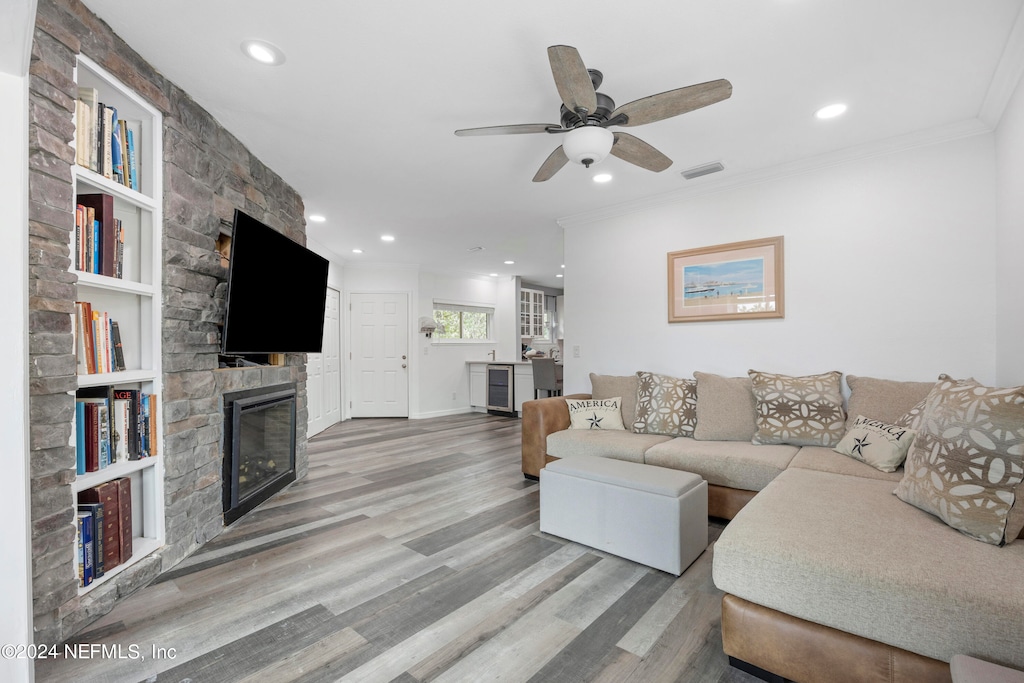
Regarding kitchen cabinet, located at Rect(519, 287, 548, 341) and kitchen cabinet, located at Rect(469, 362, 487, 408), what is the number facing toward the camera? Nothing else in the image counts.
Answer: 2

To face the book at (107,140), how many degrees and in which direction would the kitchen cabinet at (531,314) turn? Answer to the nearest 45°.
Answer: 0° — it already faces it

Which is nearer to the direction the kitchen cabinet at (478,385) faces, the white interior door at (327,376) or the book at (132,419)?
the book

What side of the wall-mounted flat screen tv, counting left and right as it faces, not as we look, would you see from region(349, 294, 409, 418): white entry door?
left

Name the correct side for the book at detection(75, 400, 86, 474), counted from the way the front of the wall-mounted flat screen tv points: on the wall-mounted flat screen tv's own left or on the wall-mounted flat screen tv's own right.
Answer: on the wall-mounted flat screen tv's own right

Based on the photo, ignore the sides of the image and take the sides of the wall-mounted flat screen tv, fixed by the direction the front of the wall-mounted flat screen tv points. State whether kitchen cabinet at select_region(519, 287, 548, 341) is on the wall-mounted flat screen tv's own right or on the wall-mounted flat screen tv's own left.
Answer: on the wall-mounted flat screen tv's own left

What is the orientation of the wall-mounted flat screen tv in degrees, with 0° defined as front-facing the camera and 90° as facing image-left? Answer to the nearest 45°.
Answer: approximately 315°
